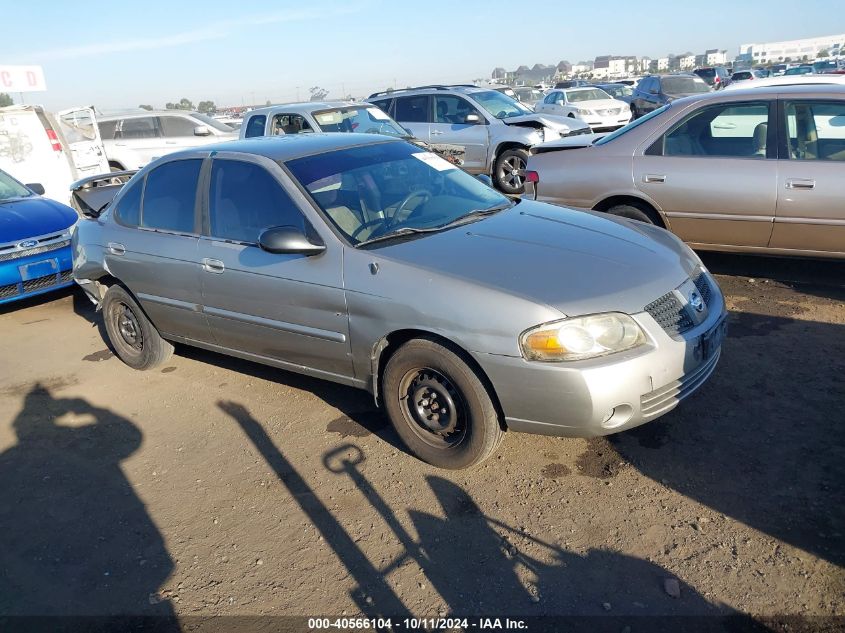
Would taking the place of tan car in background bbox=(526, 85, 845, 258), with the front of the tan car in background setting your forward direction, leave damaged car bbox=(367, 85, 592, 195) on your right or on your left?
on your left

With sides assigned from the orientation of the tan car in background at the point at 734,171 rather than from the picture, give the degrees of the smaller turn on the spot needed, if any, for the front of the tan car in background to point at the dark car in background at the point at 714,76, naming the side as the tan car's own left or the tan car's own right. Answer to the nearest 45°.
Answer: approximately 90° to the tan car's own left

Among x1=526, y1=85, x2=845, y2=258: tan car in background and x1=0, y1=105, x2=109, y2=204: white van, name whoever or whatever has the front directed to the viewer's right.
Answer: the tan car in background

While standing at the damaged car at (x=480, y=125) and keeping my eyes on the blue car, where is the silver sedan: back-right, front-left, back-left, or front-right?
front-left

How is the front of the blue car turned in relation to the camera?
facing the viewer and to the right of the viewer

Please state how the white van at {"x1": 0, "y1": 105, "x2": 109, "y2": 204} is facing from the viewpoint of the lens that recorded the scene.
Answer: facing away from the viewer and to the left of the viewer

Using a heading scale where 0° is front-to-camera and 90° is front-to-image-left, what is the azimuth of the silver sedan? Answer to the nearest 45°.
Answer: approximately 315°

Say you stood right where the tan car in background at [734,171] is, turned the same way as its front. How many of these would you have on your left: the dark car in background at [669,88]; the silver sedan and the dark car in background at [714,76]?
2

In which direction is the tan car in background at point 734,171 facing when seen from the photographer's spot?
facing to the right of the viewer

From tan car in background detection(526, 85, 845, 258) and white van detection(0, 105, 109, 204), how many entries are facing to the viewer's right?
1

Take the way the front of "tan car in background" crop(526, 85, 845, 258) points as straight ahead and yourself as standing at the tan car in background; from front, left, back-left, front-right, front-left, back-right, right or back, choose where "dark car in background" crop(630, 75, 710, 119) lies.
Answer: left

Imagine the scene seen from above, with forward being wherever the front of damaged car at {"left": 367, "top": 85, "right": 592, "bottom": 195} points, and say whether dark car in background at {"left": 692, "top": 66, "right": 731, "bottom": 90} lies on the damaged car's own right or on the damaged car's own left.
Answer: on the damaged car's own left

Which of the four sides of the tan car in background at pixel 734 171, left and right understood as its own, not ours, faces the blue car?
back

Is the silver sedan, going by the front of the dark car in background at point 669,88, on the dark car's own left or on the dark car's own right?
on the dark car's own right

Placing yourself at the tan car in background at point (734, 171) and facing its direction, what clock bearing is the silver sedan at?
The silver sedan is roughly at 4 o'clock from the tan car in background.

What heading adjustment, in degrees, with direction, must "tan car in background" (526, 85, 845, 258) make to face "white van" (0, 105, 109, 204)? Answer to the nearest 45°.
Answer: approximately 180°
